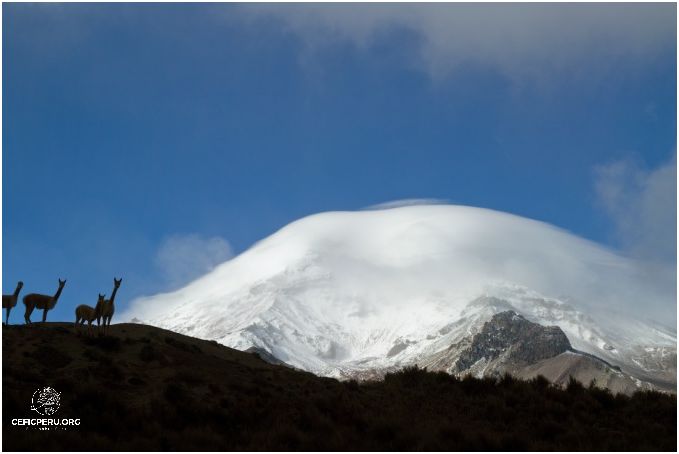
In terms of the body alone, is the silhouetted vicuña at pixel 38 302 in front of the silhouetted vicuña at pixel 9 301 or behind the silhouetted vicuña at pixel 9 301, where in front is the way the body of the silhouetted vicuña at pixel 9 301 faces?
in front

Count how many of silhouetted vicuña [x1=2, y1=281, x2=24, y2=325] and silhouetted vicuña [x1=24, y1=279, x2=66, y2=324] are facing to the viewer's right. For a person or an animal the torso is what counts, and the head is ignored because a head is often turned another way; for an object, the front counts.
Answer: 2

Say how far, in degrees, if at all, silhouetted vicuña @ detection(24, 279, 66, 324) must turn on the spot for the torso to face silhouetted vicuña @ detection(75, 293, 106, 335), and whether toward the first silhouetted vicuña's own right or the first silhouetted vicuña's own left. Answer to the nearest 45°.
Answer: approximately 45° to the first silhouetted vicuña's own right

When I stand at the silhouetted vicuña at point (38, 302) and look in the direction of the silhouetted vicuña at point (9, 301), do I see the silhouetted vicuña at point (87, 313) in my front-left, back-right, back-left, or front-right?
back-left

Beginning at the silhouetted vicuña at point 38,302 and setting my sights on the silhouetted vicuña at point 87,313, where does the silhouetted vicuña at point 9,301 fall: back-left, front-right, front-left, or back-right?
back-right

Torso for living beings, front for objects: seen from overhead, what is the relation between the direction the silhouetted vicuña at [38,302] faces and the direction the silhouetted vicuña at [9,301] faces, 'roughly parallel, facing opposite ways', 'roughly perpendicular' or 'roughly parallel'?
roughly parallel

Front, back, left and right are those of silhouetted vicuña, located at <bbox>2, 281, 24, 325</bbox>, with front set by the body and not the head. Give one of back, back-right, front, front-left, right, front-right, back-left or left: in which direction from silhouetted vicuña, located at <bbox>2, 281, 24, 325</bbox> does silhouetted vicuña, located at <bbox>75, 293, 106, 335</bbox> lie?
front

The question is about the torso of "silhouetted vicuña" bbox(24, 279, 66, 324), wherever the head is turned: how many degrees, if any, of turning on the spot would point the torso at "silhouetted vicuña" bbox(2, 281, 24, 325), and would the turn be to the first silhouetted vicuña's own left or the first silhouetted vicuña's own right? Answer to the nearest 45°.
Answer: approximately 180°

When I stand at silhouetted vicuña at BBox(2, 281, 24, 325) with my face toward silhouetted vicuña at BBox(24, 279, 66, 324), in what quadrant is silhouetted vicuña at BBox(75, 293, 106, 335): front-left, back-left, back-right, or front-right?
front-right

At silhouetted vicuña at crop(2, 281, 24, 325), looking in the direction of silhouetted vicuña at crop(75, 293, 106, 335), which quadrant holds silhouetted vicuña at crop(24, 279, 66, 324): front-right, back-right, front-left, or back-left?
front-left

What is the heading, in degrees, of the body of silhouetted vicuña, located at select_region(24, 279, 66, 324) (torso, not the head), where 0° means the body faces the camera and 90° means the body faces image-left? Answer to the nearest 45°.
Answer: approximately 270°
